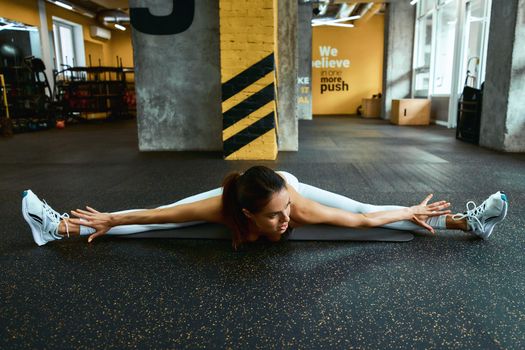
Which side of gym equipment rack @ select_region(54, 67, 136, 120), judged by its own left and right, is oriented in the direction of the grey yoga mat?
front

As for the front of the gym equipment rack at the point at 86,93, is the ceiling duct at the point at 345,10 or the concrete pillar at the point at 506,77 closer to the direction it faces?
the concrete pillar

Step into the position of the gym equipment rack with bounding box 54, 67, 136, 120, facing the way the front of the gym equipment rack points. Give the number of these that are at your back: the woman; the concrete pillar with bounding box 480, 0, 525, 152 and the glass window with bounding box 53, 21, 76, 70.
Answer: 1

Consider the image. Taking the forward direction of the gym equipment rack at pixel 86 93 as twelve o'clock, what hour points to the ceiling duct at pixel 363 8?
The ceiling duct is roughly at 9 o'clock from the gym equipment rack.

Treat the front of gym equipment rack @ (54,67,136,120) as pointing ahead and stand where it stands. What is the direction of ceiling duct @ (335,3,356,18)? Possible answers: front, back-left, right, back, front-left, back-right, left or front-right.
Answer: left

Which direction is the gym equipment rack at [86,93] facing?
toward the camera

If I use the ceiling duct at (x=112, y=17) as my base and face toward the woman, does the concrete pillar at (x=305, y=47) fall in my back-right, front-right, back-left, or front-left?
front-left

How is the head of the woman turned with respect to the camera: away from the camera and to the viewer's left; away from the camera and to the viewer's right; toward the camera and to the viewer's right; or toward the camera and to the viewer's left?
toward the camera and to the viewer's right

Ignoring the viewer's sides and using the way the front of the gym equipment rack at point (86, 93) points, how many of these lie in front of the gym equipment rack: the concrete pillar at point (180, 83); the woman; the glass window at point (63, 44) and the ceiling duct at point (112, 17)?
2

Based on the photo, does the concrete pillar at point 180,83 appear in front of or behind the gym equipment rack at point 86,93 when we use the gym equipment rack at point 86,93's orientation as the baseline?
in front

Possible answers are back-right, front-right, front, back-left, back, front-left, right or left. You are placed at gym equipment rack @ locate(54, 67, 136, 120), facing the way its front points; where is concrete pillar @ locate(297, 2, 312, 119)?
left

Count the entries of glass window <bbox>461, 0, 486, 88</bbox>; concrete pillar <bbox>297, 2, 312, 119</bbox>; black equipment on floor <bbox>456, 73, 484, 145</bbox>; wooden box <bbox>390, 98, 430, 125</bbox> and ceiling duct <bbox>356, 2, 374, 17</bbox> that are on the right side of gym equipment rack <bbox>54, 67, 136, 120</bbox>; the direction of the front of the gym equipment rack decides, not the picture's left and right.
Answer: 0

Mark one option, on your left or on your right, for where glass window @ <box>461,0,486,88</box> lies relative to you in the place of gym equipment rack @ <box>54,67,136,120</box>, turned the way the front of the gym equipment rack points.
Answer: on your left

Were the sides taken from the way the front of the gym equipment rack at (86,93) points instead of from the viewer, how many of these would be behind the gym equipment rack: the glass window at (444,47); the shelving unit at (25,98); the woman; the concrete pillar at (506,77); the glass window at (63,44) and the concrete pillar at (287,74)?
1

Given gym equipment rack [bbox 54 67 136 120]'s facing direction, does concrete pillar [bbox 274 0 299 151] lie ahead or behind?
ahead

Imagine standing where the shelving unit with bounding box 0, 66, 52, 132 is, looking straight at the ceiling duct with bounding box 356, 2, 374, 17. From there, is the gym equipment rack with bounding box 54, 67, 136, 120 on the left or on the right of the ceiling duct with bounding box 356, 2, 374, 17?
left

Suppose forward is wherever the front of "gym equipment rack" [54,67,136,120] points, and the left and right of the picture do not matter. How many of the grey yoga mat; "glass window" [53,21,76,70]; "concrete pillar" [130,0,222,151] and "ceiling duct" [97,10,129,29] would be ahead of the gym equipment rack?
2

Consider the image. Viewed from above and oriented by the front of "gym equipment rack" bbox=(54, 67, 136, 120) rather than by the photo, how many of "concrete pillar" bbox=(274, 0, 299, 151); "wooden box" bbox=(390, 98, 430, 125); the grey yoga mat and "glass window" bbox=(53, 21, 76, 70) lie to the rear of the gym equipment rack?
1
